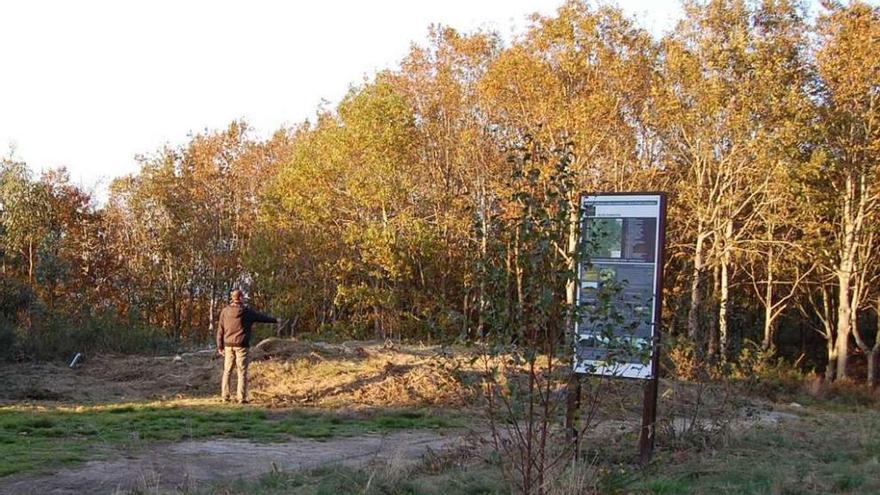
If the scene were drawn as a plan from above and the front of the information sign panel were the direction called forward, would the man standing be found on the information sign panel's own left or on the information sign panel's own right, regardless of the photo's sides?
on the information sign panel's own right

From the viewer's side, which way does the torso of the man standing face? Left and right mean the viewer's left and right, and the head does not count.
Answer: facing away from the viewer

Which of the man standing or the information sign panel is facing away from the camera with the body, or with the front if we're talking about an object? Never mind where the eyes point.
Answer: the man standing

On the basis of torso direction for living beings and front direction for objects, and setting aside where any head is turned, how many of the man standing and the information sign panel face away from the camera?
1

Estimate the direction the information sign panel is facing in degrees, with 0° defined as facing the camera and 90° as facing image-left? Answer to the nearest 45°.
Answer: approximately 45°

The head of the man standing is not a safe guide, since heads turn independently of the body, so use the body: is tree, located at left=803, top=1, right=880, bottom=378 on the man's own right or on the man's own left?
on the man's own right

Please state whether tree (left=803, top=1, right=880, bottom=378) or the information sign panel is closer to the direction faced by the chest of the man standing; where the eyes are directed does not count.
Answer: the tree
